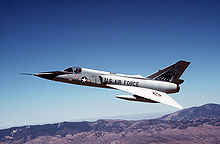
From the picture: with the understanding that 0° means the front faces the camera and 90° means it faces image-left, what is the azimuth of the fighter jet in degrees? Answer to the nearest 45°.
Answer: approximately 90°
